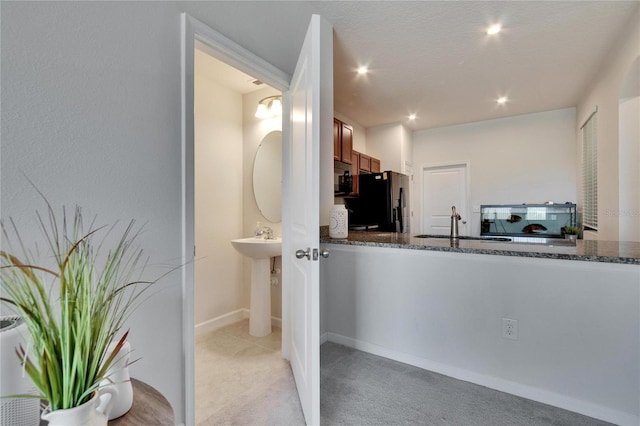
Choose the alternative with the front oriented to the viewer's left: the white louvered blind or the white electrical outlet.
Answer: the white louvered blind

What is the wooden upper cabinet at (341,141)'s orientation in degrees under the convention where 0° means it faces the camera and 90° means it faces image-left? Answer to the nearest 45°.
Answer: approximately 315°

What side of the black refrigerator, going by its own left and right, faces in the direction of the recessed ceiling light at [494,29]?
front

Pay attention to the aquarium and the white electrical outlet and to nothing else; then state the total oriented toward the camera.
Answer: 2

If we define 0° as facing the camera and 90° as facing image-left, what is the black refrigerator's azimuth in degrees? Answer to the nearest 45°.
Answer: approximately 315°

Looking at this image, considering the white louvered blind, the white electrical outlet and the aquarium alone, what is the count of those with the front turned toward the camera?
2

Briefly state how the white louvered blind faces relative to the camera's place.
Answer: facing to the left of the viewer

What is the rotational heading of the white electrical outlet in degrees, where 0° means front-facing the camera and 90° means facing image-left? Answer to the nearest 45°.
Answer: approximately 0°

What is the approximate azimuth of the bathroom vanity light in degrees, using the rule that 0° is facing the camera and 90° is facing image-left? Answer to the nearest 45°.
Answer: approximately 45°
